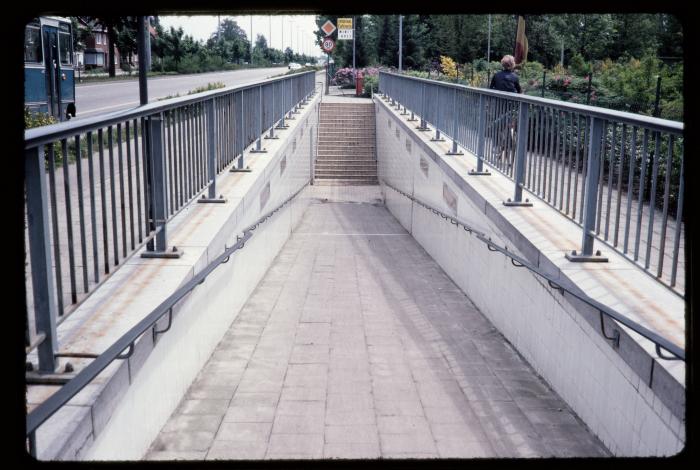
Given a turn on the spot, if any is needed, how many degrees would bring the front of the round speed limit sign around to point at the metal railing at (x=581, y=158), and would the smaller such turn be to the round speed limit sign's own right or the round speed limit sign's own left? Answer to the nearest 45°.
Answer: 0° — it already faces it

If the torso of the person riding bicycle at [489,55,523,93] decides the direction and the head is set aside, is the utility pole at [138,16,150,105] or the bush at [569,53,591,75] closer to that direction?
the bush

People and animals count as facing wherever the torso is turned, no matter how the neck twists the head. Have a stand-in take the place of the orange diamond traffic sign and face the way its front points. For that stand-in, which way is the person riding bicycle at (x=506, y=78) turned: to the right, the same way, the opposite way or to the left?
the opposite way

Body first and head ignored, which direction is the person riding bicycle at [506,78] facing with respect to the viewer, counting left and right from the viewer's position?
facing away from the viewer

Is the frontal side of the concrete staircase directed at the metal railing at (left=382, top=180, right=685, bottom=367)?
yes

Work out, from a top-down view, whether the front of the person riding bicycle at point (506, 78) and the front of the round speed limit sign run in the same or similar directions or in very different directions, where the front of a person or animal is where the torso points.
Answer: very different directions

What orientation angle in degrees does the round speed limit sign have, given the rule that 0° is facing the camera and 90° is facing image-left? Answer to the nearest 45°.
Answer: approximately 0°

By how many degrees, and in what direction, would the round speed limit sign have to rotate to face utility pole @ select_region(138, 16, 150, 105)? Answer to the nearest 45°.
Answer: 0° — it already faces it

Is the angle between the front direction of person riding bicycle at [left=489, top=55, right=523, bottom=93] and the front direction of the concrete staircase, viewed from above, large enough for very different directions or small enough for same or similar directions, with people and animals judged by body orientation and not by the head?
very different directions

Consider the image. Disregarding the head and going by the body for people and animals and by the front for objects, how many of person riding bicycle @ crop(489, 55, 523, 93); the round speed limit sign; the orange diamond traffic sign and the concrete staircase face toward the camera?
3

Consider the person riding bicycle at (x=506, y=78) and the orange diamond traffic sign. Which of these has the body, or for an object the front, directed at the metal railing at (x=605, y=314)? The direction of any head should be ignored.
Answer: the orange diamond traffic sign
